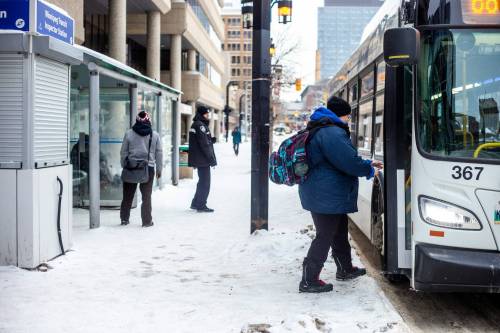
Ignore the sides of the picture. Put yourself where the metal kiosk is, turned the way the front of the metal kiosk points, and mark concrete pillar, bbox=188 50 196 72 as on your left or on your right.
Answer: on your left

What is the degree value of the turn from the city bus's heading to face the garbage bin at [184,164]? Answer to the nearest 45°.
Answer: approximately 135° to its right

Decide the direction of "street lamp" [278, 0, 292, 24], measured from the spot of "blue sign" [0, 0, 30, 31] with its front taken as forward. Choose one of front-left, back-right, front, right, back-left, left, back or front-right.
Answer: back-left

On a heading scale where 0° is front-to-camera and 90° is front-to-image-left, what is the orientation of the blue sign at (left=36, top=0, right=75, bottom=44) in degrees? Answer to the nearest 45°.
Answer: approximately 315°

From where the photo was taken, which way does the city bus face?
toward the camera

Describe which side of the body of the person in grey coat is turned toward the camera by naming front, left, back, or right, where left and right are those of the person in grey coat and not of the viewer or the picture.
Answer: back

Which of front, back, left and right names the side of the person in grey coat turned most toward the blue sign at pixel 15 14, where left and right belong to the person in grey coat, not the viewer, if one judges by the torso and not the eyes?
back

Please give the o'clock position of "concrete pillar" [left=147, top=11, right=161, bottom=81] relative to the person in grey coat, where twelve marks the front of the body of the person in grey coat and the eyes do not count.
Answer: The concrete pillar is roughly at 12 o'clock from the person in grey coat.

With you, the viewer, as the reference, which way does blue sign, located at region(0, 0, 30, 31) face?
facing the viewer

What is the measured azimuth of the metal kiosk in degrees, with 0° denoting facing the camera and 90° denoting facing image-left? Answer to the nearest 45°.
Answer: approximately 315°
